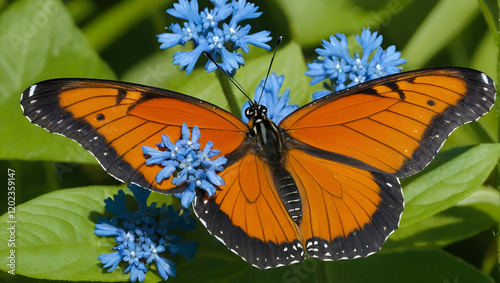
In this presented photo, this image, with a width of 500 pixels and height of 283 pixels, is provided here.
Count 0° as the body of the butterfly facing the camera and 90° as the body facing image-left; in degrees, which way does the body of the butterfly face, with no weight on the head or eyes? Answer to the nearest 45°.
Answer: approximately 180°

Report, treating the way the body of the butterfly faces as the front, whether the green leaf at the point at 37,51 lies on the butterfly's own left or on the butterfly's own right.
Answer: on the butterfly's own left

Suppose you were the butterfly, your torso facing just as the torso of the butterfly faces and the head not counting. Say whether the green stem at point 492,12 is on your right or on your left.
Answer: on your right

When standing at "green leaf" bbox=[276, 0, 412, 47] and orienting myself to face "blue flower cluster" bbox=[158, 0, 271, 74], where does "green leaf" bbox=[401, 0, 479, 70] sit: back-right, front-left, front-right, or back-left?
back-left

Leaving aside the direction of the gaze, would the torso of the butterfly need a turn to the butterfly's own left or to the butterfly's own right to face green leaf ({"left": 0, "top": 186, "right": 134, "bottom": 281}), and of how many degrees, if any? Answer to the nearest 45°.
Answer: approximately 90° to the butterfly's own left
